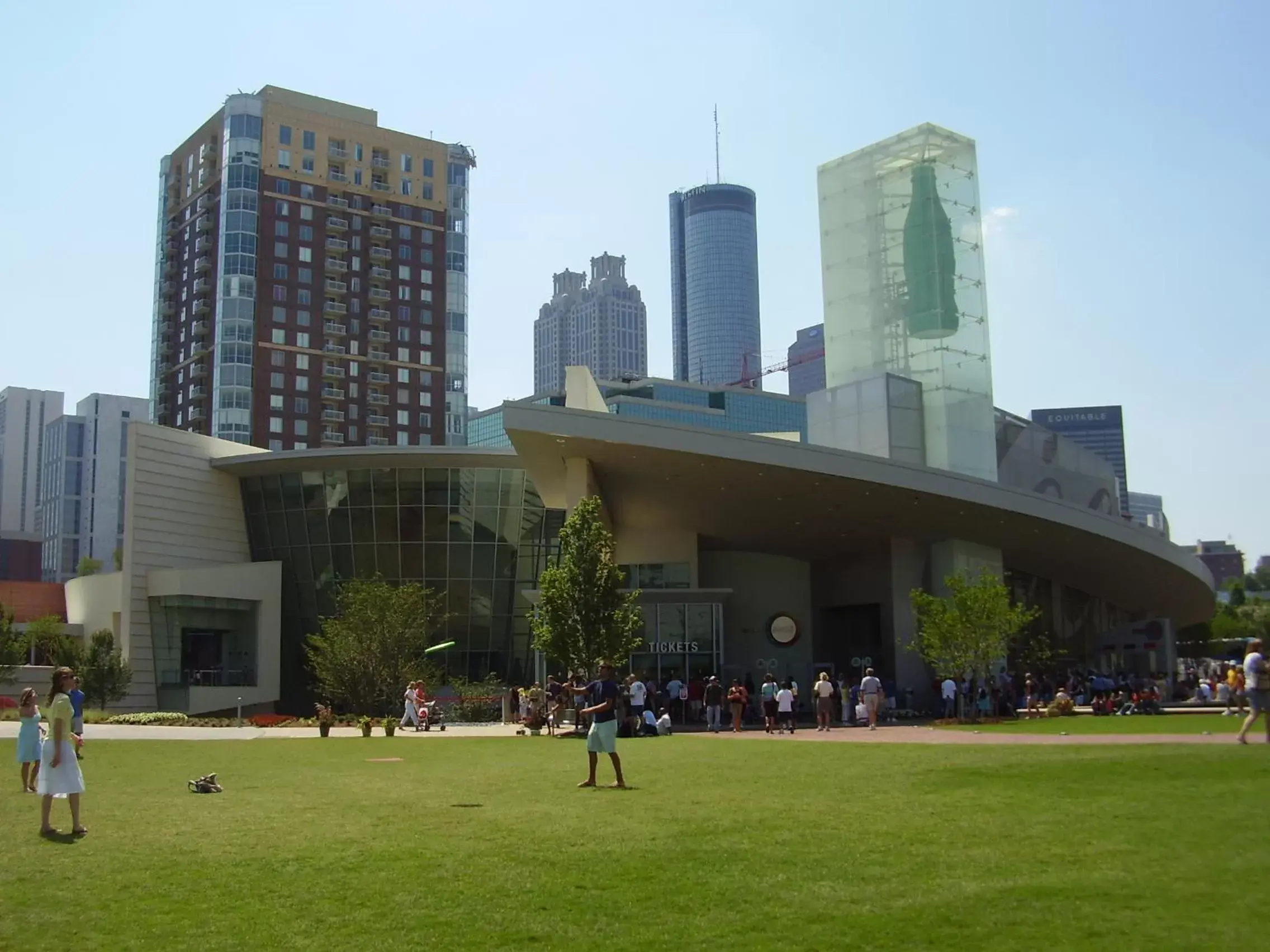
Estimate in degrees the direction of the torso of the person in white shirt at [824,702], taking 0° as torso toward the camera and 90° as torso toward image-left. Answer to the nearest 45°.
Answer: approximately 180°

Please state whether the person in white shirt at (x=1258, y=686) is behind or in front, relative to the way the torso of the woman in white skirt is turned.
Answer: in front

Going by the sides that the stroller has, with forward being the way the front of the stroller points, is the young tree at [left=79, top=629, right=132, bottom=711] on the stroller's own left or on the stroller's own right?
on the stroller's own left

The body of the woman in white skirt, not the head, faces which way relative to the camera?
to the viewer's right

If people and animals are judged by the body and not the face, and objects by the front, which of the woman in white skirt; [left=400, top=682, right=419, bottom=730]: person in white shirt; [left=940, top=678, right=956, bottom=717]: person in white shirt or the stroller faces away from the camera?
[left=940, top=678, right=956, bottom=717]: person in white shirt

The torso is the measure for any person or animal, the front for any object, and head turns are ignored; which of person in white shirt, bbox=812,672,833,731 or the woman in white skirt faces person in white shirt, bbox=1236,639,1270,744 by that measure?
the woman in white skirt

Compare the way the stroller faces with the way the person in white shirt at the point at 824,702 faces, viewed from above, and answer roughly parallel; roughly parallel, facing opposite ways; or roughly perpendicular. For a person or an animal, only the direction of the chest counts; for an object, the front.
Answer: roughly perpendicular

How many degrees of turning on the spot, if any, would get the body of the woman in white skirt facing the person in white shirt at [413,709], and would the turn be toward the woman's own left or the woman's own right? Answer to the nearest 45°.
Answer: approximately 90° to the woman's own left

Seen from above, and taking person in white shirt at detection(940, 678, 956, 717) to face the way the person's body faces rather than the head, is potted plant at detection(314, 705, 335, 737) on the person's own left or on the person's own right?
on the person's own left

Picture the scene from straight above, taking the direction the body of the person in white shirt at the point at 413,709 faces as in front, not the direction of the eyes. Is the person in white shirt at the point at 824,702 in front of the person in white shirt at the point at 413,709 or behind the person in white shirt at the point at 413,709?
in front

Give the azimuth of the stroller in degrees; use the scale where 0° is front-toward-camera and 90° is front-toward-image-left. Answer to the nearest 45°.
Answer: approximately 270°

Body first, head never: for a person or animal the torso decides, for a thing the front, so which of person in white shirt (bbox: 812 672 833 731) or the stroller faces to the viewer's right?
the stroller

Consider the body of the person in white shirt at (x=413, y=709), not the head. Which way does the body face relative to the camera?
to the viewer's right

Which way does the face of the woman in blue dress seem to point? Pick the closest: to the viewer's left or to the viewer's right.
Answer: to the viewer's right

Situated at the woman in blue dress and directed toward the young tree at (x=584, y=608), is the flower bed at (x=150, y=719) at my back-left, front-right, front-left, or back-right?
front-left

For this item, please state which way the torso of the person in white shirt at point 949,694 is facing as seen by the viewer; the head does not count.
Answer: away from the camera

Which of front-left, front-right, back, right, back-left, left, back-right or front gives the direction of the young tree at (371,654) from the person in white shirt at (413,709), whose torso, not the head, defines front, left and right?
left
